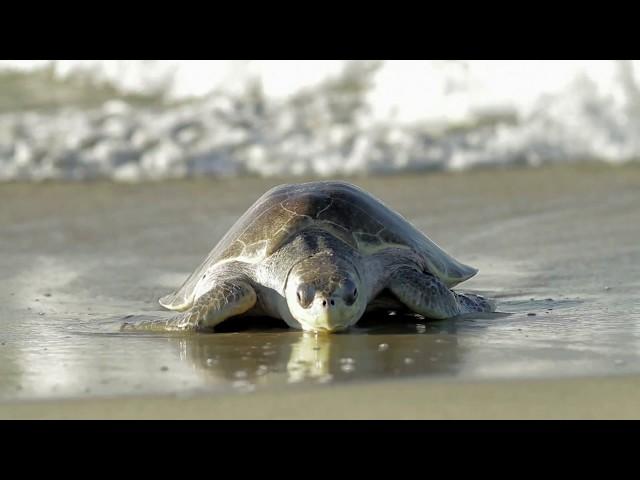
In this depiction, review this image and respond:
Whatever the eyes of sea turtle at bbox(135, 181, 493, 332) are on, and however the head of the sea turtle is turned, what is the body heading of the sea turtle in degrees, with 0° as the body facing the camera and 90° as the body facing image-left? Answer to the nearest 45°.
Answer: approximately 0°
